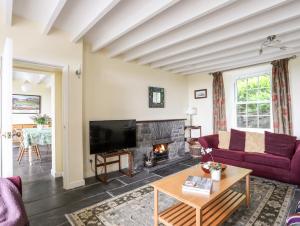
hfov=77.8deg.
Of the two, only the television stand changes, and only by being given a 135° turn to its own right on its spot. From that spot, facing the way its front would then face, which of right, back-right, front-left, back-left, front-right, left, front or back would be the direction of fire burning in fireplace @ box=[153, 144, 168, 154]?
back-right

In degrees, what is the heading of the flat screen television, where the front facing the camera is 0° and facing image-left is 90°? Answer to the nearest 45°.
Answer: approximately 315°

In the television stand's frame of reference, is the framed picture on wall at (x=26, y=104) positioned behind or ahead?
behind

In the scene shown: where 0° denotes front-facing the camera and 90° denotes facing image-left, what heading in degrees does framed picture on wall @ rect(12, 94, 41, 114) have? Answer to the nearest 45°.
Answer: approximately 0°

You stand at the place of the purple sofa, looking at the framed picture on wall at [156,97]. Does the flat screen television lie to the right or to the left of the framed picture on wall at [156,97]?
left

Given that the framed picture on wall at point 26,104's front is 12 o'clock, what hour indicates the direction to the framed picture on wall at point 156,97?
the framed picture on wall at point 156,97 is roughly at 11 o'clock from the framed picture on wall at point 26,104.

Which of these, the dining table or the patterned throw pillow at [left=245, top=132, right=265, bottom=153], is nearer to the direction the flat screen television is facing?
the patterned throw pillow

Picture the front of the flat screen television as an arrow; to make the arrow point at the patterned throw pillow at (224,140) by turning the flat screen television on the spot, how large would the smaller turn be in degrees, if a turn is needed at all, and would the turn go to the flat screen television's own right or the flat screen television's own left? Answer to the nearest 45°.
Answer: approximately 45° to the flat screen television's own left

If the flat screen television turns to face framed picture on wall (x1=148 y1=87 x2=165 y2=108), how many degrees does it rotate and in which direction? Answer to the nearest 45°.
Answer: approximately 90° to its left

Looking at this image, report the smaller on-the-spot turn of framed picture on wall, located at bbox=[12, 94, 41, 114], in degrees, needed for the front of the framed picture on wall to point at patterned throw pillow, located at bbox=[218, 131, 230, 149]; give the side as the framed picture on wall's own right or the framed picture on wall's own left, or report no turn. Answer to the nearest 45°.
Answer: approximately 45° to the framed picture on wall's own left
